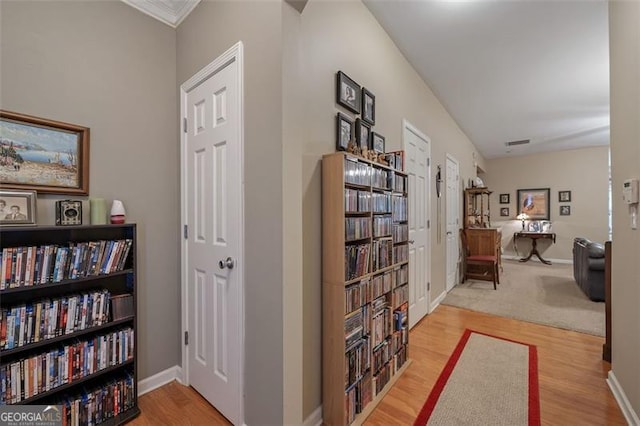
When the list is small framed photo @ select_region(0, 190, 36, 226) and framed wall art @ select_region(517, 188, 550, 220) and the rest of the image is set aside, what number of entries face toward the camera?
2

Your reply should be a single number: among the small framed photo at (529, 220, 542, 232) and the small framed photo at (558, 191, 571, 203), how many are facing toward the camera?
2

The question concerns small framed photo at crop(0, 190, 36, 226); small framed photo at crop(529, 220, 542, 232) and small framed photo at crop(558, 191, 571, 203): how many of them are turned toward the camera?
3

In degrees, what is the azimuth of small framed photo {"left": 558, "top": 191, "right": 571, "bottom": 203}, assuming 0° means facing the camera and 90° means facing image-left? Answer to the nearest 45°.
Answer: approximately 0°

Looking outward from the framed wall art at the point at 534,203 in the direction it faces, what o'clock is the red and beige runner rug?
The red and beige runner rug is roughly at 12 o'clock from the framed wall art.

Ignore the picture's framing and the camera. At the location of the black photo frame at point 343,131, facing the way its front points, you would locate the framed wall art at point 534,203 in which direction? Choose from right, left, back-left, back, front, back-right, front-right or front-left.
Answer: left

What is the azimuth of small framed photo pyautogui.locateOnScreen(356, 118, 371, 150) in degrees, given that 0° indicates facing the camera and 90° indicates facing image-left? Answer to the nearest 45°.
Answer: approximately 315°

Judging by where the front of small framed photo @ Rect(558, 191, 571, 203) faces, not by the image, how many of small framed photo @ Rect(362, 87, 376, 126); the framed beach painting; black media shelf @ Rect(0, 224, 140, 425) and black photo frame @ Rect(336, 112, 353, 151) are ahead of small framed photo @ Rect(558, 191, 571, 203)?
4

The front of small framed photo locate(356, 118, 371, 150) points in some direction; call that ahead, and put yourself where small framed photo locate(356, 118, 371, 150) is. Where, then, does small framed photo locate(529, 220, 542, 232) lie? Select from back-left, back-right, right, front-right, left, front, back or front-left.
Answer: left

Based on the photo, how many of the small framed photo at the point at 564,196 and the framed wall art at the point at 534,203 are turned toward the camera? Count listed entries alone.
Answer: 2

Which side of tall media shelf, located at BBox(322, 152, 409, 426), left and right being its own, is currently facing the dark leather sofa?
left
